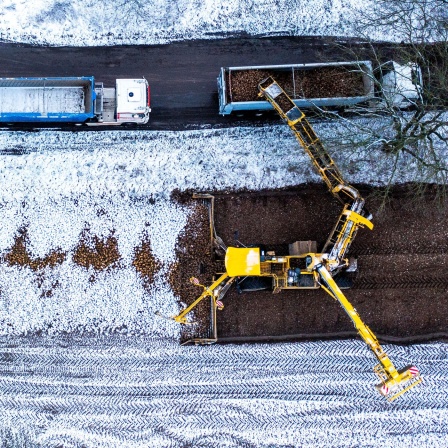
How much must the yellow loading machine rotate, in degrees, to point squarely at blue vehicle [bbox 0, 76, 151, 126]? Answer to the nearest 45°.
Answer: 0° — it already faces it

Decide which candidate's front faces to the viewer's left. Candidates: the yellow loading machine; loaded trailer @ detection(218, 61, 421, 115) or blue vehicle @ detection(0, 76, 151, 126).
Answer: the yellow loading machine

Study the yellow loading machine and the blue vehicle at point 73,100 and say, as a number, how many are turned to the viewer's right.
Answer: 1

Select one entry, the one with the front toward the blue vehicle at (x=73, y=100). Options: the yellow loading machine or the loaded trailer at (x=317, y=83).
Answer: the yellow loading machine

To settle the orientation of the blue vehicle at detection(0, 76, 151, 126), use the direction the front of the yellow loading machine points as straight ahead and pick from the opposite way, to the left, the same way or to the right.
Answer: the opposite way

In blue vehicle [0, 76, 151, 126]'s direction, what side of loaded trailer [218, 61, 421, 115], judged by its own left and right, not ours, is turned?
back

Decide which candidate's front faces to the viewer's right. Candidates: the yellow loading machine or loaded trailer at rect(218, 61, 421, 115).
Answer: the loaded trailer

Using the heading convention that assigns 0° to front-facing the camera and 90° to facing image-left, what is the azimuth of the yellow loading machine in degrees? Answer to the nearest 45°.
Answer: approximately 90°

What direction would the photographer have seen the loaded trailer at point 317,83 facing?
facing to the right of the viewer

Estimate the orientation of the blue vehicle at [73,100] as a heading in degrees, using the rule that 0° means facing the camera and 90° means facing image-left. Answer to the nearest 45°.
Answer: approximately 270°

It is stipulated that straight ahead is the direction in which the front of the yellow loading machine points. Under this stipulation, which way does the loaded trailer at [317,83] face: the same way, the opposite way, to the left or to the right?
the opposite way
